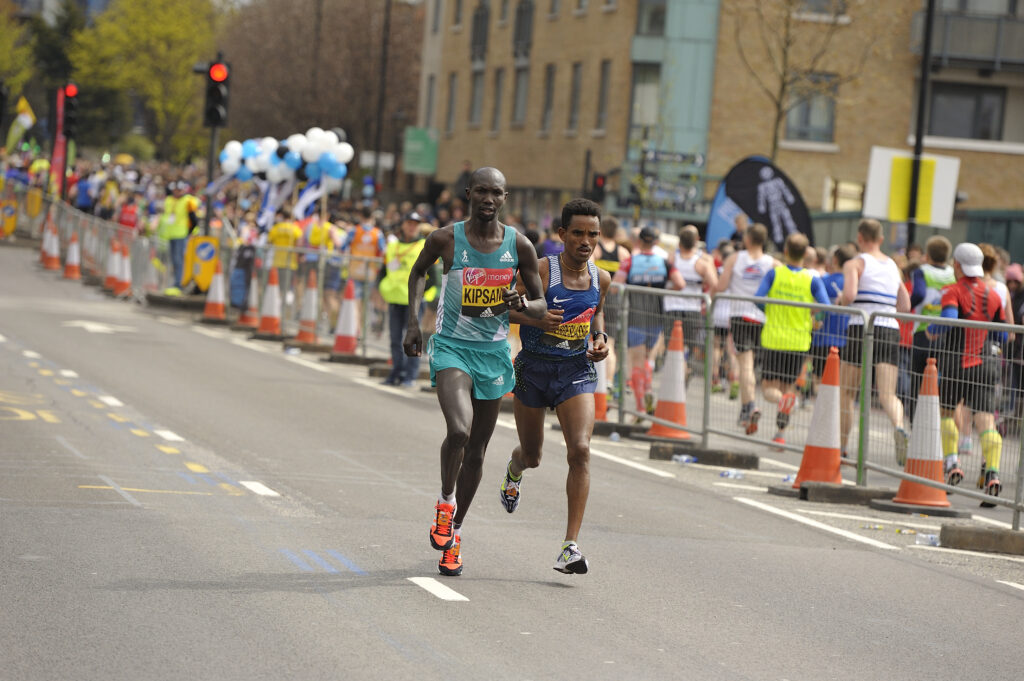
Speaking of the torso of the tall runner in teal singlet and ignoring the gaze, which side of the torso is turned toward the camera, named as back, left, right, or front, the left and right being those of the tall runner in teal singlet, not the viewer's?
front

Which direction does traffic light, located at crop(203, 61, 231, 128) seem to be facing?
toward the camera

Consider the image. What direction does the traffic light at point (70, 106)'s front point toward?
toward the camera

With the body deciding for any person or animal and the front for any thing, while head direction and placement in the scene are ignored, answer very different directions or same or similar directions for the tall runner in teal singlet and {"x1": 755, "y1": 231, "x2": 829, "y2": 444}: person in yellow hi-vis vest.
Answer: very different directions

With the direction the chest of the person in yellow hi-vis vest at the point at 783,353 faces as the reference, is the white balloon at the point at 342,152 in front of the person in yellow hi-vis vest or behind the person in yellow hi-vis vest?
in front

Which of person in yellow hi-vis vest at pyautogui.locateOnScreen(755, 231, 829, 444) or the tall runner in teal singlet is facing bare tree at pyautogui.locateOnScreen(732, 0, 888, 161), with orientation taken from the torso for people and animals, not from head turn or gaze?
the person in yellow hi-vis vest

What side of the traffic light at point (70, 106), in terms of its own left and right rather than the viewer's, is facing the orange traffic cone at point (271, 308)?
front

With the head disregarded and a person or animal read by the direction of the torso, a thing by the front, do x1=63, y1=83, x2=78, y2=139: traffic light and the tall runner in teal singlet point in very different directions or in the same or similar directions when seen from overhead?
same or similar directions

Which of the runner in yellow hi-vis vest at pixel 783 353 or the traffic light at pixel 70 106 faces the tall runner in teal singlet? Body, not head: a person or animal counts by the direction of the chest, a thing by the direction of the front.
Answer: the traffic light

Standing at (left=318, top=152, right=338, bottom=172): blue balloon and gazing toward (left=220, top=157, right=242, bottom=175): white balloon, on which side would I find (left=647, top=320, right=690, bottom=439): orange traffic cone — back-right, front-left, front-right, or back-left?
back-left

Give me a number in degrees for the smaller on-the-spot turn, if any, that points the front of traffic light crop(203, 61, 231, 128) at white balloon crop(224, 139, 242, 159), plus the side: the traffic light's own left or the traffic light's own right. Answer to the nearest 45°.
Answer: approximately 180°

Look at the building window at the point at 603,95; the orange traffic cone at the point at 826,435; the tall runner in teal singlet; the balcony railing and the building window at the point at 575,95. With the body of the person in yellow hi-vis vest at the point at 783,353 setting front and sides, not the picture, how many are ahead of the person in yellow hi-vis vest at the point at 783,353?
3

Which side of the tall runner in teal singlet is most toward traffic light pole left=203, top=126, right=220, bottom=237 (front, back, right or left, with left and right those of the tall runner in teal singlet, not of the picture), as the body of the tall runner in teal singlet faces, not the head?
back

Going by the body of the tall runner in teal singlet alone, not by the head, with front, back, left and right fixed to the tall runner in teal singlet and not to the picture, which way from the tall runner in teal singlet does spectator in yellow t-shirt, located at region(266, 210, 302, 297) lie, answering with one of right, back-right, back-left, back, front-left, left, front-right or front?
back

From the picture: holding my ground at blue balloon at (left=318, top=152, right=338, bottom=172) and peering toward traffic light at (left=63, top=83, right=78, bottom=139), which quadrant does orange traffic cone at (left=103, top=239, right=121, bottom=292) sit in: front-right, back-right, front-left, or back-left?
front-left

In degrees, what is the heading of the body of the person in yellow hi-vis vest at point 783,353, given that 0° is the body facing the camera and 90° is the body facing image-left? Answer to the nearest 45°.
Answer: approximately 180°

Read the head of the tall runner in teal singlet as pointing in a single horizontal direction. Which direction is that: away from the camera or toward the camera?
toward the camera

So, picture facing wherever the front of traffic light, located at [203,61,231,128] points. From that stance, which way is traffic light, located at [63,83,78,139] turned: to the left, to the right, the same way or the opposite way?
the same way

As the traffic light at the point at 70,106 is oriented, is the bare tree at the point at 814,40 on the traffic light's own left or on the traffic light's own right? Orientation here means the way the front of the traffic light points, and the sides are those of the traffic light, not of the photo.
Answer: on the traffic light's own left

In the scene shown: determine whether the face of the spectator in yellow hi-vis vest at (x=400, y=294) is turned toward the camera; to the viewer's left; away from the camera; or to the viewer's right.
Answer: toward the camera

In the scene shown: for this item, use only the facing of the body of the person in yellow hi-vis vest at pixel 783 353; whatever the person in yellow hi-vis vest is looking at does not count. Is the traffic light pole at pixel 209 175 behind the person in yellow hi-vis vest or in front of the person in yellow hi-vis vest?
in front
